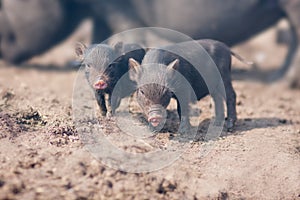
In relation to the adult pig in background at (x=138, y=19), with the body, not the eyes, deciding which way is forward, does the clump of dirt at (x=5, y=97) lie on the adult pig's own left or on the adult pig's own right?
on the adult pig's own left

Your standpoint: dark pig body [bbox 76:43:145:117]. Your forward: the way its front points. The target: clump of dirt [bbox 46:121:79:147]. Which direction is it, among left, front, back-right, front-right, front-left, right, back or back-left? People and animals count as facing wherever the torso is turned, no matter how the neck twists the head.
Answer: front

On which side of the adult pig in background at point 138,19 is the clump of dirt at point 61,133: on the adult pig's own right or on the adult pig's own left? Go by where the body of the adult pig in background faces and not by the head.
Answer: on the adult pig's own left

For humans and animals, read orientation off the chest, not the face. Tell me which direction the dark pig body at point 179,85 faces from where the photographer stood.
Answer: facing the viewer and to the left of the viewer

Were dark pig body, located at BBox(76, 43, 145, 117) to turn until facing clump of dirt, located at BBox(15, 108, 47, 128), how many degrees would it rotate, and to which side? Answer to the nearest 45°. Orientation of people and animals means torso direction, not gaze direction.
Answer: approximately 45° to its right

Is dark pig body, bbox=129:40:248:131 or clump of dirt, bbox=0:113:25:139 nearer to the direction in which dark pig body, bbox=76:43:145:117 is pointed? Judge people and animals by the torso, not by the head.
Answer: the clump of dirt

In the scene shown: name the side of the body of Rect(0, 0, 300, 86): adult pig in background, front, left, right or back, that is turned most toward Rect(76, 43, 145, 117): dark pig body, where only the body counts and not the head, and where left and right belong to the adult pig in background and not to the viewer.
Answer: left

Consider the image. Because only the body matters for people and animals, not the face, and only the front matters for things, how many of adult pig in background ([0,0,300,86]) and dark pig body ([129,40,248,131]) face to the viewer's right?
0

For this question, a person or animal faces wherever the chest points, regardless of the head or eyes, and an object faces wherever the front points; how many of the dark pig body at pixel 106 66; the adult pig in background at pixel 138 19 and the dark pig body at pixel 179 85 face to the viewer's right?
0

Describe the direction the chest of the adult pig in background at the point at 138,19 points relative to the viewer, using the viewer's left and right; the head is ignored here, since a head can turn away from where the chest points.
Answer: facing to the left of the viewer

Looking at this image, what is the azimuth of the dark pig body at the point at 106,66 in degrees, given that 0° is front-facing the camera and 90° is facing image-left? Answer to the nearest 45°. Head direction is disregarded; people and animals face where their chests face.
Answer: approximately 45°

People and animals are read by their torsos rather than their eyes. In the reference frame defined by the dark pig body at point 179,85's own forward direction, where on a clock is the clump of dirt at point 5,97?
The clump of dirt is roughly at 2 o'clock from the dark pig body.

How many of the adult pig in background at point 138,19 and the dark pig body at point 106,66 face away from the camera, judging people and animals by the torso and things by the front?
0

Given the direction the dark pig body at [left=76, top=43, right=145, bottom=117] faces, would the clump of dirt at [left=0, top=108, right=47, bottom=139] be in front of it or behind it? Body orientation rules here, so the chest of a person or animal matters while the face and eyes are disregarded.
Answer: in front

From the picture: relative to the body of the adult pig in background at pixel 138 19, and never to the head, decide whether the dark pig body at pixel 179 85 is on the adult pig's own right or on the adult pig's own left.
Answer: on the adult pig's own left
